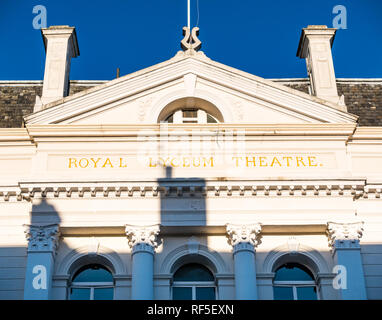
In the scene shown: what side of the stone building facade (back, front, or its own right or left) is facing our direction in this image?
front
